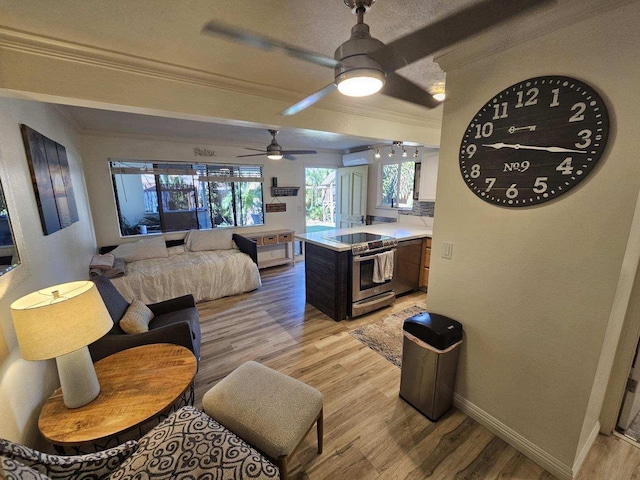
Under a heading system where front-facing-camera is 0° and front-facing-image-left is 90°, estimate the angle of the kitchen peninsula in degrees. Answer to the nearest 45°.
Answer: approximately 315°

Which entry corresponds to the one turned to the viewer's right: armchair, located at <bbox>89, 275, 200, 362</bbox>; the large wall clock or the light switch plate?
the armchair

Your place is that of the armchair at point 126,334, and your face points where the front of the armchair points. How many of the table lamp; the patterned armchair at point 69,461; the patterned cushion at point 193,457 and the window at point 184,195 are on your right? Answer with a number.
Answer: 3

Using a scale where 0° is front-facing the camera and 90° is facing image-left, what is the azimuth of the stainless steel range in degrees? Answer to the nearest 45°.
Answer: approximately 315°

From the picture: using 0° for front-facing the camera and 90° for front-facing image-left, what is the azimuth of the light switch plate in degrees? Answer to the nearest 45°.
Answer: approximately 45°

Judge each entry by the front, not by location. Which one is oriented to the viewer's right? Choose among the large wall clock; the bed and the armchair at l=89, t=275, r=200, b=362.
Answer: the armchair

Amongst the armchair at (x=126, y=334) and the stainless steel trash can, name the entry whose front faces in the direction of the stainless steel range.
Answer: the armchair

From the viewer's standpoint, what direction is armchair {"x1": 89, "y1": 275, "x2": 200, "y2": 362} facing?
to the viewer's right

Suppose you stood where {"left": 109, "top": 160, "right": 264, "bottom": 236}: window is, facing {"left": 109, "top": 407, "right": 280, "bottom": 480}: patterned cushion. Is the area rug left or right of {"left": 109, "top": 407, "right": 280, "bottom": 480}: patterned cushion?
left

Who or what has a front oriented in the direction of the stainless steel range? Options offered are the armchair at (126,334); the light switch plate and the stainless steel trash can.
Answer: the armchair
